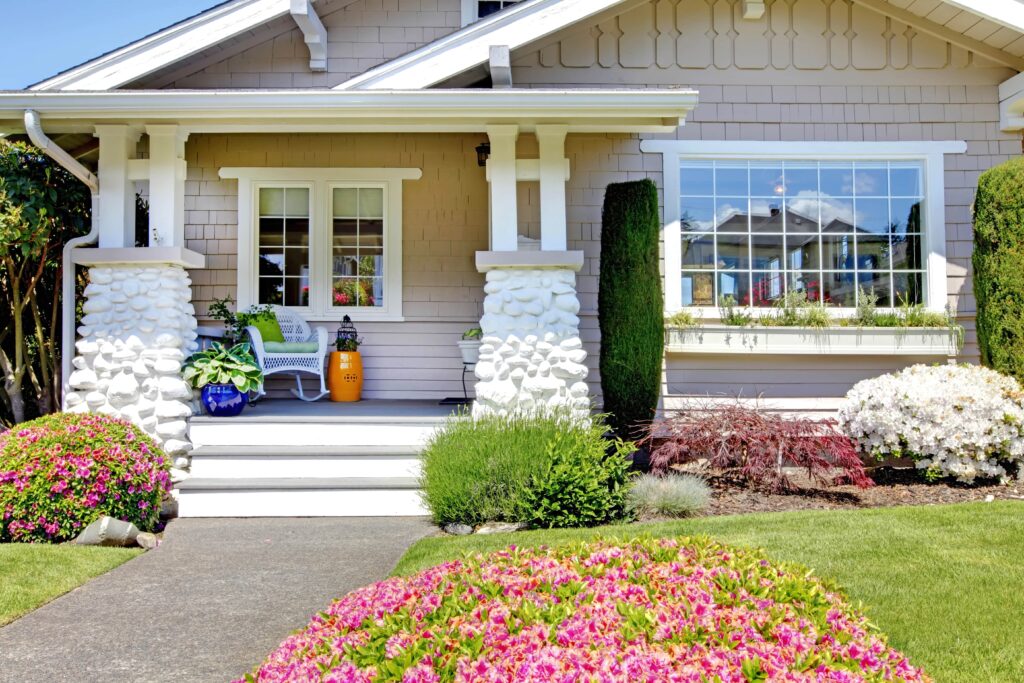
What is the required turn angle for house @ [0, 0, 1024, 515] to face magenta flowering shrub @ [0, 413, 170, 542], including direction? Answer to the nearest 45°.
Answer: approximately 45° to its right

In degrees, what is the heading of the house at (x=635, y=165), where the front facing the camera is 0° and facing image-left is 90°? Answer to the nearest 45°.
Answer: approximately 0°

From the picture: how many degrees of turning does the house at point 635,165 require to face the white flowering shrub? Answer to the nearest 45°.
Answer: approximately 45° to its left

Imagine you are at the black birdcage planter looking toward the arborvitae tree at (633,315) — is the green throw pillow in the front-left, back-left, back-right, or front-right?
back-right
